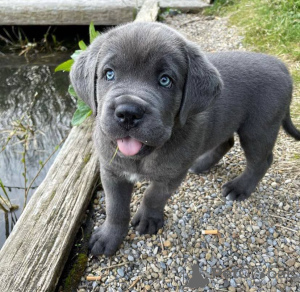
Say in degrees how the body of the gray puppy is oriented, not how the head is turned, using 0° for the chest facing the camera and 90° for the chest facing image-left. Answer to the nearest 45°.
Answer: approximately 45°

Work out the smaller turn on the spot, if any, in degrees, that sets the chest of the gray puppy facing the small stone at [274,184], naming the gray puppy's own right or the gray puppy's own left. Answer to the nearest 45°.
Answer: approximately 180°

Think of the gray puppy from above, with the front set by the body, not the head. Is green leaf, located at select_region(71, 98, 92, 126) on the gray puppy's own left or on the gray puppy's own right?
on the gray puppy's own right

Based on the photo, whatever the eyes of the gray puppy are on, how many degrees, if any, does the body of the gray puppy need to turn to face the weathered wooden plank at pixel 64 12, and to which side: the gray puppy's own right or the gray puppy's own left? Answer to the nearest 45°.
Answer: approximately 90° to the gray puppy's own right

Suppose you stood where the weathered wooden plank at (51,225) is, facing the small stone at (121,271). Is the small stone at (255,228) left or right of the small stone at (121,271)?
left
